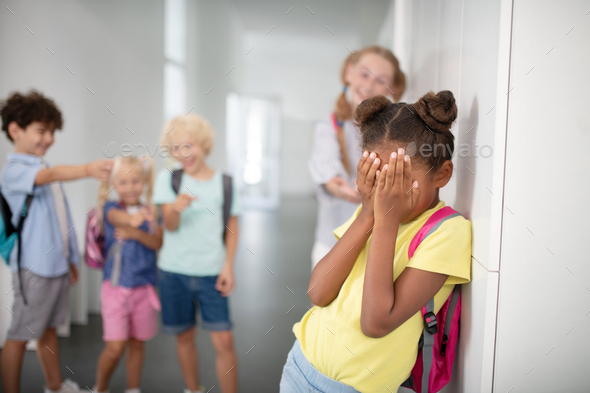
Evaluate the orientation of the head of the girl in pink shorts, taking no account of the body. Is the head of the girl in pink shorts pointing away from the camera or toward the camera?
toward the camera

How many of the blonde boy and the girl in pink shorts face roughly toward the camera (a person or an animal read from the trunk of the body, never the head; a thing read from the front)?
2

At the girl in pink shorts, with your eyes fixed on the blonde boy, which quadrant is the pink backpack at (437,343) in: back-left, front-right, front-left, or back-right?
front-right

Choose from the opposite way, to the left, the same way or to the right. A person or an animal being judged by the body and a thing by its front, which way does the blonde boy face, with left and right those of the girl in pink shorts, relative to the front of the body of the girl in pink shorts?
the same way

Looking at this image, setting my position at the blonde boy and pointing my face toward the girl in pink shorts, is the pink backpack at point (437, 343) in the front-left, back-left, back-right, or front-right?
back-left

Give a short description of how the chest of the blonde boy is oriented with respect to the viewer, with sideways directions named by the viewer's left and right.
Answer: facing the viewer

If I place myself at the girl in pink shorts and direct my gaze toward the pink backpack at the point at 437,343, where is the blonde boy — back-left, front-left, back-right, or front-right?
front-left

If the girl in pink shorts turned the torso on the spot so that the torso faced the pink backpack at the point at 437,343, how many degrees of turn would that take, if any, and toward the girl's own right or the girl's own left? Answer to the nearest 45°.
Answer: approximately 45° to the girl's own left

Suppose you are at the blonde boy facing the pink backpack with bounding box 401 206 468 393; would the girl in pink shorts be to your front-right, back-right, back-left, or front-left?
back-right

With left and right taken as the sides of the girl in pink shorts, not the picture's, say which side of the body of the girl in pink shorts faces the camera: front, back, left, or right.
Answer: front

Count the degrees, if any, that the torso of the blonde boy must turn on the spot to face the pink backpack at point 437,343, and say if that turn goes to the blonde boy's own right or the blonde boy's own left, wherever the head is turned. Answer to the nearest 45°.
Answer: approximately 45° to the blonde boy's own left
